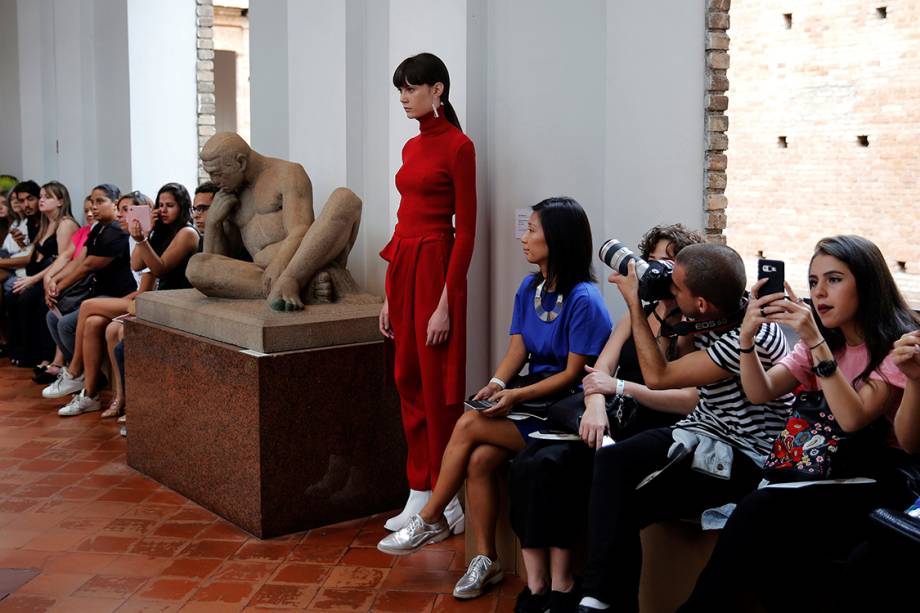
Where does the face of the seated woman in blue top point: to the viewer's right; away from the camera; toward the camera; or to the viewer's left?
to the viewer's left

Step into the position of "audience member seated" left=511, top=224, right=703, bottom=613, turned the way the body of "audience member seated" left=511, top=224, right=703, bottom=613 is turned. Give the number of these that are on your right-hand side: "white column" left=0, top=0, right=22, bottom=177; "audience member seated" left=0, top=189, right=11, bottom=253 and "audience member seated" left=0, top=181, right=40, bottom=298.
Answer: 3

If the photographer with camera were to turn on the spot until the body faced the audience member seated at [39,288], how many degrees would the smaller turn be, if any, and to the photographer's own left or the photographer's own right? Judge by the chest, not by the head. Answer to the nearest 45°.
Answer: approximately 45° to the photographer's own right

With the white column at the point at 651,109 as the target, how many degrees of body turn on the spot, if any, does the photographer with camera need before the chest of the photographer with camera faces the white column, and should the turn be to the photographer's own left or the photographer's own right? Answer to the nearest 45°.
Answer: approximately 90° to the photographer's own right

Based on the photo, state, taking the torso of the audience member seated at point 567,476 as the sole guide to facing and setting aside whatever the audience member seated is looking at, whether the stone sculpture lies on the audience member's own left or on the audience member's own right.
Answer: on the audience member's own right

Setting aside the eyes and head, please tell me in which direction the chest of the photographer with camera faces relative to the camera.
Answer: to the viewer's left

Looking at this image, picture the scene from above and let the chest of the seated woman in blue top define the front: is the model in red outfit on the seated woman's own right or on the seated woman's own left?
on the seated woman's own right

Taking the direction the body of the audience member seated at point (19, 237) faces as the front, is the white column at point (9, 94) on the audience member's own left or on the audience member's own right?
on the audience member's own right

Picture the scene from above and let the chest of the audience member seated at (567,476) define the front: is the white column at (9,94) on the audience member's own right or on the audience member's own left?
on the audience member's own right
